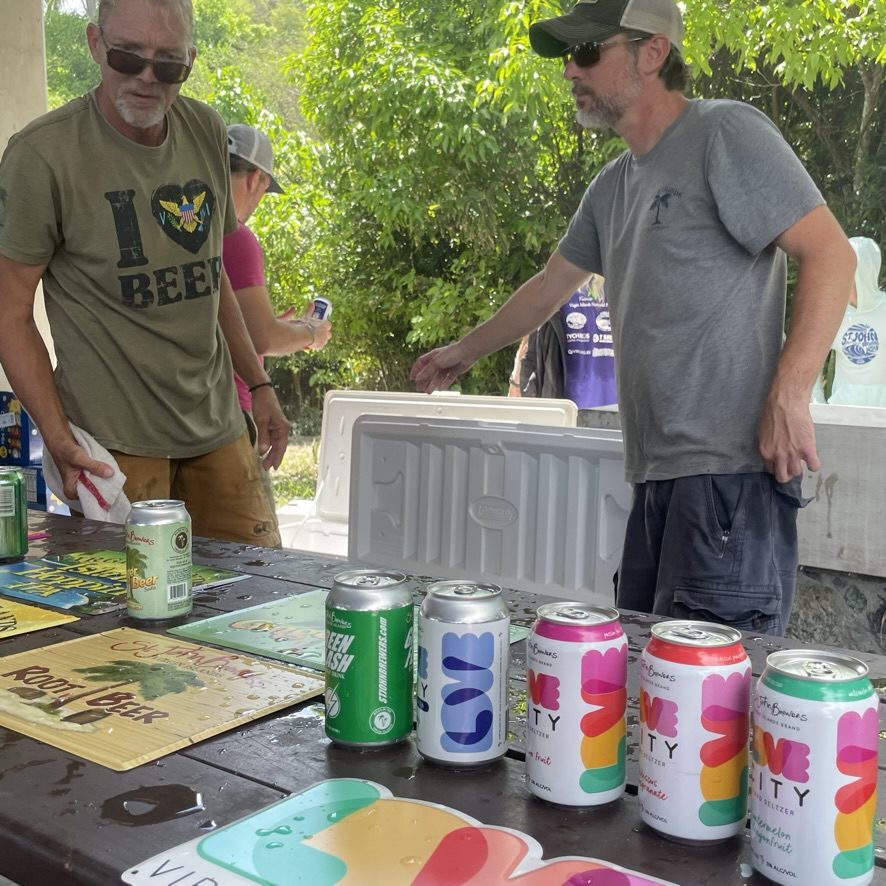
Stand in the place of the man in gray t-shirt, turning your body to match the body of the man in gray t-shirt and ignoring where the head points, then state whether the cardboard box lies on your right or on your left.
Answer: on your right

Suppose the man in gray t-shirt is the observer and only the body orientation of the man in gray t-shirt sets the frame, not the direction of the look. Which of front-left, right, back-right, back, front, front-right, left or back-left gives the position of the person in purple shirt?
back-right

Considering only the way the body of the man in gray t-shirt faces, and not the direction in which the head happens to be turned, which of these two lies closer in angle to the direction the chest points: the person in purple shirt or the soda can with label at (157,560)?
the soda can with label

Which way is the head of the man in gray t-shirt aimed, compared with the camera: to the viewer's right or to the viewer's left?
to the viewer's left

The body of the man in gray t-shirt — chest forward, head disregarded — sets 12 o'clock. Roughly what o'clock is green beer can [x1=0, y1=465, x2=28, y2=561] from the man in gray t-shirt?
The green beer can is roughly at 1 o'clock from the man in gray t-shirt.

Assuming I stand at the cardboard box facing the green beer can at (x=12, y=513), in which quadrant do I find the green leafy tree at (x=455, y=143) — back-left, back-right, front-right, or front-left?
back-left

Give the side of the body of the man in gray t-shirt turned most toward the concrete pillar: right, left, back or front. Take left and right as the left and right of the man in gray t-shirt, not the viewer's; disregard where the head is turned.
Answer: front

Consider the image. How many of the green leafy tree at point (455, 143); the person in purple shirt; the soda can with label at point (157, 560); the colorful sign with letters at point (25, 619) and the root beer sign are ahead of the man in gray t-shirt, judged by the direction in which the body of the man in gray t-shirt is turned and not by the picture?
3

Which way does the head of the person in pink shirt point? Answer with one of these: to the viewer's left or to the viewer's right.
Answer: to the viewer's right

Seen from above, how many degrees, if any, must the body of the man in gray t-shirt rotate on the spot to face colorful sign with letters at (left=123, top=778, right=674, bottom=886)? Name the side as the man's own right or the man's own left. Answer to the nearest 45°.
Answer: approximately 45° to the man's own left

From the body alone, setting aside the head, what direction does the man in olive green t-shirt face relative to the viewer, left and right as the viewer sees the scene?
facing the viewer and to the right of the viewer

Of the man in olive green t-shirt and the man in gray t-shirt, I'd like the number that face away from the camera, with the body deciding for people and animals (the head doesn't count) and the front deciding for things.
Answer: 0
